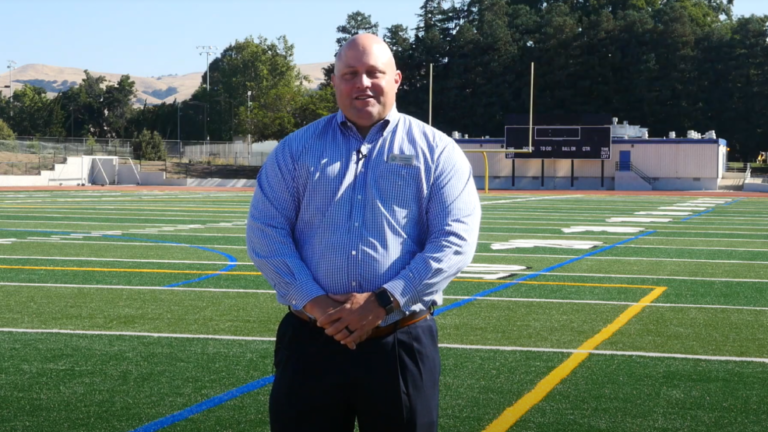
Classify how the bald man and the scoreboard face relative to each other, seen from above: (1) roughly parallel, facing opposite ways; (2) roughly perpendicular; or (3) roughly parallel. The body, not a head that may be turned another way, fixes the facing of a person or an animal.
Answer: roughly parallel

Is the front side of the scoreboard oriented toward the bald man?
yes

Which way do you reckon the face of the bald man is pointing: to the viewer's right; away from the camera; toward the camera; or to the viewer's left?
toward the camera

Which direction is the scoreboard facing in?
toward the camera

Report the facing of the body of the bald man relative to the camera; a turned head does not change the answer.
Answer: toward the camera

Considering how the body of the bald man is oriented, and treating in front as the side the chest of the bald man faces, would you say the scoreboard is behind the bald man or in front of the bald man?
behind

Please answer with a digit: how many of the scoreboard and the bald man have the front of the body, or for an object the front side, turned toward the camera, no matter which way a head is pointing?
2
